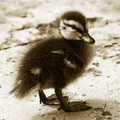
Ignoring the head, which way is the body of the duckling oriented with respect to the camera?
to the viewer's right
